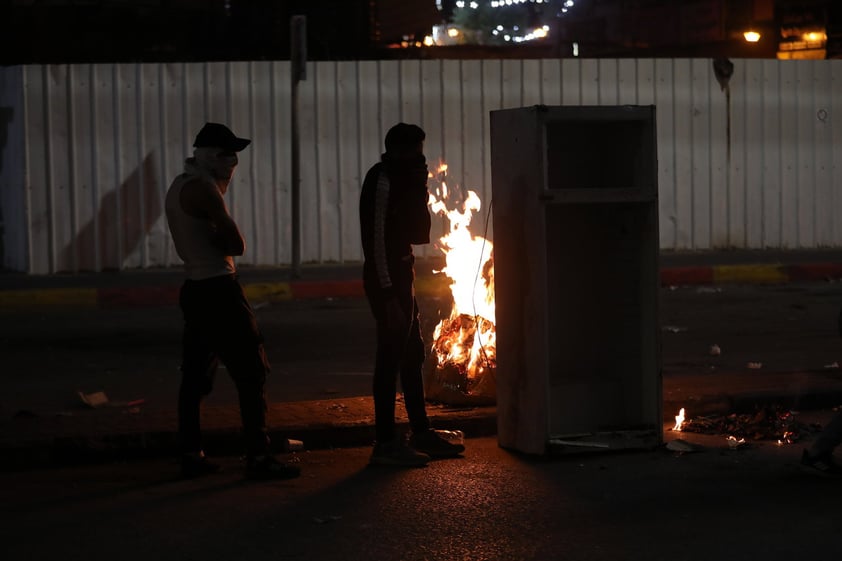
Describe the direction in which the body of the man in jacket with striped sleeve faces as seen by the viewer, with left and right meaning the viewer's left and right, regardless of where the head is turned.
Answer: facing to the right of the viewer

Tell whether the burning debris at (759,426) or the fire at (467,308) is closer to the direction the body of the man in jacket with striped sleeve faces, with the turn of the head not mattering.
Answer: the burning debris

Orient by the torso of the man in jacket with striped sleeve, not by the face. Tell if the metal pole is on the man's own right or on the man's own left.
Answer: on the man's own left

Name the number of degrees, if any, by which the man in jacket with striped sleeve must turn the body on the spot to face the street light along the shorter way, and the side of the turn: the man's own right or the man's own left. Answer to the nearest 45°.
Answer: approximately 90° to the man's own left

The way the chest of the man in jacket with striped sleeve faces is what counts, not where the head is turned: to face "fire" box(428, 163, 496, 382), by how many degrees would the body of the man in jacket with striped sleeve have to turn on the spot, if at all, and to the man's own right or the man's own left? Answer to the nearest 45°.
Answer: approximately 90° to the man's own left

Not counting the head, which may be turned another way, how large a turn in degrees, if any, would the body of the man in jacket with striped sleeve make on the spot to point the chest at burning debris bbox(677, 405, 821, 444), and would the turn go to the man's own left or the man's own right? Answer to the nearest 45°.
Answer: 0° — they already face it

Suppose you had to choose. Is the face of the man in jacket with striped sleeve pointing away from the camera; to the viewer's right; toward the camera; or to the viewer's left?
to the viewer's right
